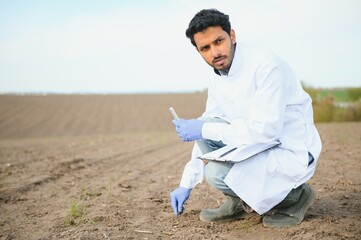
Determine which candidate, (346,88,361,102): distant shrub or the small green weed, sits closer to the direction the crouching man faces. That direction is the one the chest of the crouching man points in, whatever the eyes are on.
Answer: the small green weed

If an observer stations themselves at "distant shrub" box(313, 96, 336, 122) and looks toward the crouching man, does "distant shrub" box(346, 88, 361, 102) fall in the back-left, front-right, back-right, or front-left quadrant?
back-left

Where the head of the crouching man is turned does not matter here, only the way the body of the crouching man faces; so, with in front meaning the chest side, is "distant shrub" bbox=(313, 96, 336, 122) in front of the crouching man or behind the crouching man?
behind

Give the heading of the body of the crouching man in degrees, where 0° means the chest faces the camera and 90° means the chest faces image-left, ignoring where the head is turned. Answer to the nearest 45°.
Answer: approximately 45°

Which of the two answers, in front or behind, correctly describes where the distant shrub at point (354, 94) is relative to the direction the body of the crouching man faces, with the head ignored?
behind
